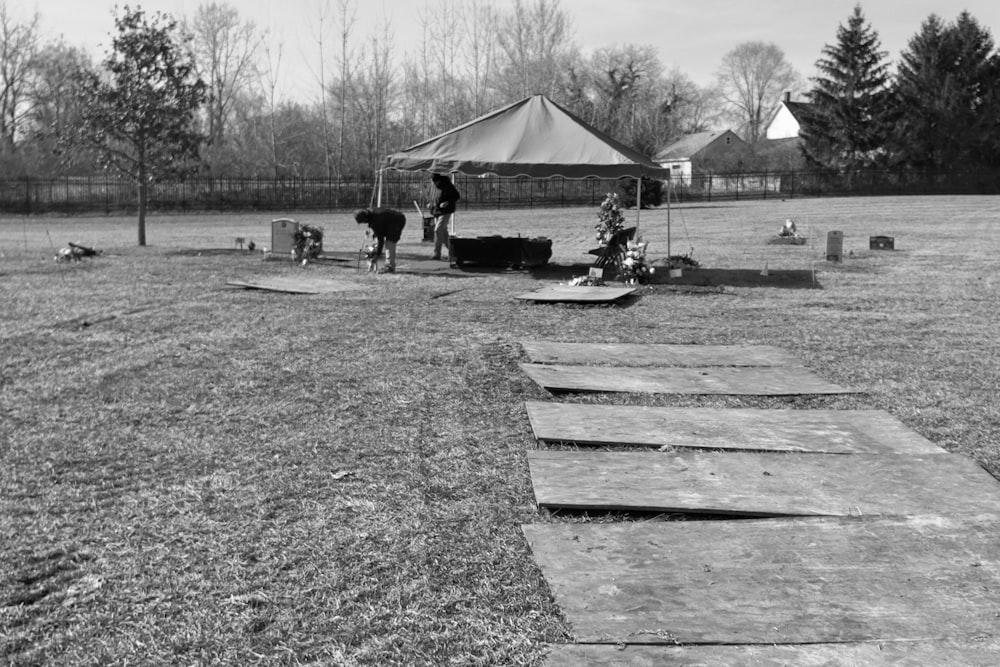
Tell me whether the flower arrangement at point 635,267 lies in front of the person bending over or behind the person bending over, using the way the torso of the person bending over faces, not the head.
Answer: behind

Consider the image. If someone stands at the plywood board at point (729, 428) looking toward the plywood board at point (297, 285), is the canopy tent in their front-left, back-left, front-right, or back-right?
front-right

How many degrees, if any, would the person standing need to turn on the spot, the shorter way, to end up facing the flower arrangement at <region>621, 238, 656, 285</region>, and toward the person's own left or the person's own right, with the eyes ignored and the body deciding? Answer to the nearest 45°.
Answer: approximately 135° to the person's own left

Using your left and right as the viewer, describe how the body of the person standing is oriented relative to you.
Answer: facing to the left of the viewer

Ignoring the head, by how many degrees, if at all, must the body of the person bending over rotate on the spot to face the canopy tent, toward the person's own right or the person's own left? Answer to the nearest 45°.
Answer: approximately 180°

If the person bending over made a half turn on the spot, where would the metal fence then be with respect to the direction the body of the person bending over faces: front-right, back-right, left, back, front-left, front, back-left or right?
left

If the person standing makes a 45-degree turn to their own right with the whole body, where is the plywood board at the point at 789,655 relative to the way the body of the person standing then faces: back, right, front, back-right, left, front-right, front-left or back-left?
back-left

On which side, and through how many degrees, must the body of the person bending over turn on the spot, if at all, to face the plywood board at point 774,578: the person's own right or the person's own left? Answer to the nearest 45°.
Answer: approximately 90° to the person's own left

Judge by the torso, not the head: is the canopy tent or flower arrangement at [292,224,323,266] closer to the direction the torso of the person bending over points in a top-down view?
the flower arrangement

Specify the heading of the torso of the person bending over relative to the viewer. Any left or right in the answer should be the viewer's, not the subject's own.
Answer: facing to the left of the viewer
